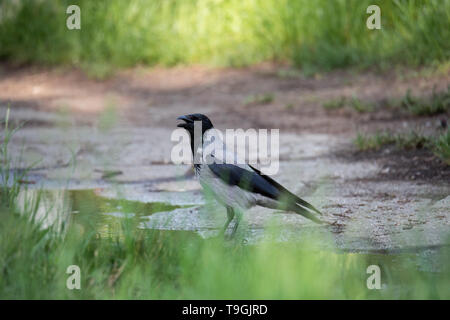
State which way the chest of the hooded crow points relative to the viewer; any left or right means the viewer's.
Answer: facing to the left of the viewer
